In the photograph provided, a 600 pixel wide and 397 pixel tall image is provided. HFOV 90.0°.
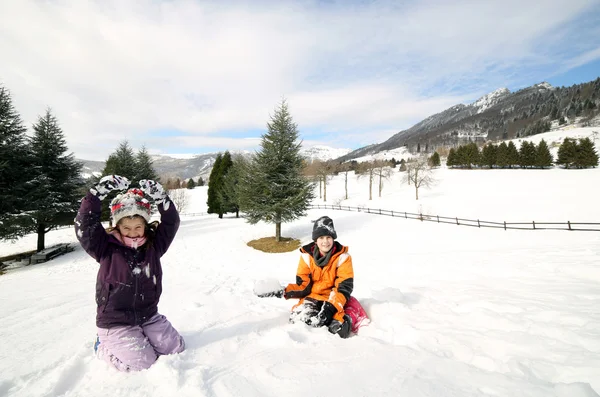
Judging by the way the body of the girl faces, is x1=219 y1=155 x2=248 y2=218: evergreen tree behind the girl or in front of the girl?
behind

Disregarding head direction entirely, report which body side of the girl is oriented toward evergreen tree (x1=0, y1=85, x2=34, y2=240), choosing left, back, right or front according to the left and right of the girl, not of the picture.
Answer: back

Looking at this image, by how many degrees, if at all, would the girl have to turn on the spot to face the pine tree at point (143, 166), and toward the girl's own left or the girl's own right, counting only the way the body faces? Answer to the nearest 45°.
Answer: approximately 180°

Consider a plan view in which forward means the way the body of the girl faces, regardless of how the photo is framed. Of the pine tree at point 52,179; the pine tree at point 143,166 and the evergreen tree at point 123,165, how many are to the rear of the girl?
3

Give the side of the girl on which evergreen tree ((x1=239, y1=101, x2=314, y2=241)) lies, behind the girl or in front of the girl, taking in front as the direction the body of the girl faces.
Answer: behind

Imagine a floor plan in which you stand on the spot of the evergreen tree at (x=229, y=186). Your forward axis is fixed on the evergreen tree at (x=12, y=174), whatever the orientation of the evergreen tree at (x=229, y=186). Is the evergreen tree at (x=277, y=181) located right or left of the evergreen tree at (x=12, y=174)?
left

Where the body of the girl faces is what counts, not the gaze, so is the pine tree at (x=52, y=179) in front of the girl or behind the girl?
behind

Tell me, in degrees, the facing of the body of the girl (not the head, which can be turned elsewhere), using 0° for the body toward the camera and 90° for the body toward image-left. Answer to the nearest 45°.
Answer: approximately 0°

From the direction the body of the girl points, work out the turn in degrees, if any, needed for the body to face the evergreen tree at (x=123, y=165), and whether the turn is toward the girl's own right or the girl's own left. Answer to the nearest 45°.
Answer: approximately 180°

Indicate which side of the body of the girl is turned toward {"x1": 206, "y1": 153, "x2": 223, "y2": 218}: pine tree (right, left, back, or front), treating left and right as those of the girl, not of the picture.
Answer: back

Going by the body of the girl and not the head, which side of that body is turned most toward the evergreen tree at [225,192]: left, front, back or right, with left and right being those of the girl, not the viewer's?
back
